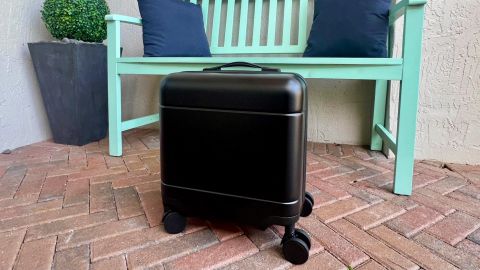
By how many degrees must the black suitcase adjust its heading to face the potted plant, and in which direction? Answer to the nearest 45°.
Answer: approximately 135° to its right

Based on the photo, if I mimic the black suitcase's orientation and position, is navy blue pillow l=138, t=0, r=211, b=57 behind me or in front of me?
behind

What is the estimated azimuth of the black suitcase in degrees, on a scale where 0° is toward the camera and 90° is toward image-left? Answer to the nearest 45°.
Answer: approximately 0°

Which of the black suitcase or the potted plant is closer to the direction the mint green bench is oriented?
the black suitcase

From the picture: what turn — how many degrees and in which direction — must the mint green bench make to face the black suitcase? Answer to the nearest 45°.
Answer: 0° — it already faces it

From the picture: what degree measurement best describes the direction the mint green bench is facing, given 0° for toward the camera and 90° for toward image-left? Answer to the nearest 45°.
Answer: approximately 0°

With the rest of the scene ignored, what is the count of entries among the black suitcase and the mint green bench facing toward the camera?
2

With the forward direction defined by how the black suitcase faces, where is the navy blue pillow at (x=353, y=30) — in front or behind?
behind
